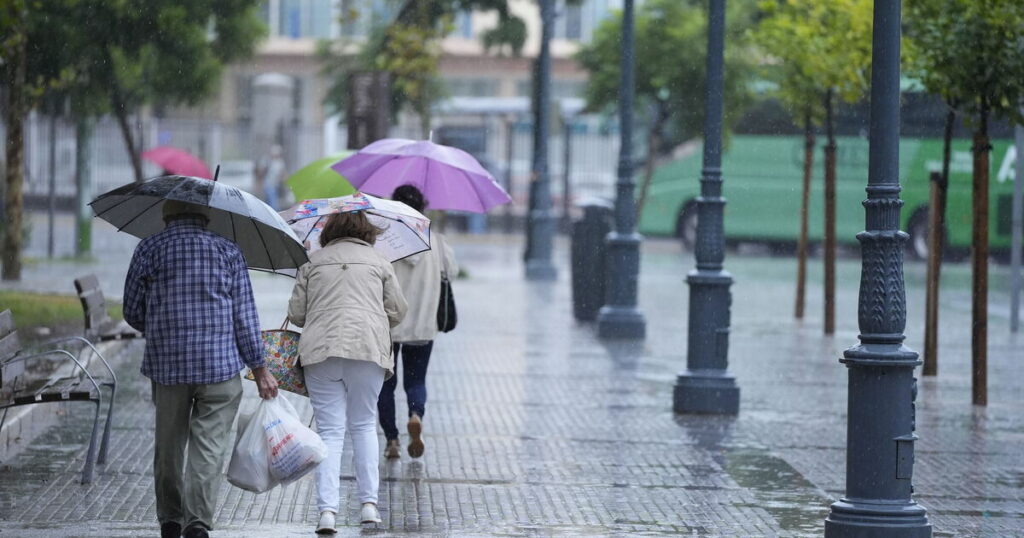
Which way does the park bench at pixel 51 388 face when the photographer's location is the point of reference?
facing to the right of the viewer

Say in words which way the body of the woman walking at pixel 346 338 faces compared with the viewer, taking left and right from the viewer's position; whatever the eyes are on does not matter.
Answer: facing away from the viewer

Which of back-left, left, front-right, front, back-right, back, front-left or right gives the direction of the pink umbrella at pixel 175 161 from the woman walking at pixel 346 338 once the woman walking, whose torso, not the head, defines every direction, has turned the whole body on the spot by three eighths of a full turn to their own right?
back-left

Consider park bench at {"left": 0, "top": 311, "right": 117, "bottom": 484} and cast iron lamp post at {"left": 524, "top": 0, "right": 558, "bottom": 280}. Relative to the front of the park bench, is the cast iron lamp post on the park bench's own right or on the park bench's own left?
on the park bench's own left

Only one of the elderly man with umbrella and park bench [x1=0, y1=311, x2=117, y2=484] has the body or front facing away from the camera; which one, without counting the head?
the elderly man with umbrella

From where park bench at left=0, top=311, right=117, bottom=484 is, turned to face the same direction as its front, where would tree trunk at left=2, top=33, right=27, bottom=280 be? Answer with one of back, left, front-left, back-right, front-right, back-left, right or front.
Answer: left

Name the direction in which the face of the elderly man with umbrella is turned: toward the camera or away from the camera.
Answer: away from the camera

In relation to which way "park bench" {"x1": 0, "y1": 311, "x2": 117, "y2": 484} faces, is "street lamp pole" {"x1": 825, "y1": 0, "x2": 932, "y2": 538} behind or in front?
in front

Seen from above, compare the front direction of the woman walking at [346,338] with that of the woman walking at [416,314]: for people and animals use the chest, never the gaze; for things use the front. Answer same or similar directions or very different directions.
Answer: same or similar directions

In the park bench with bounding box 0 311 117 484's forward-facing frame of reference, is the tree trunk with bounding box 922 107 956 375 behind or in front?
in front

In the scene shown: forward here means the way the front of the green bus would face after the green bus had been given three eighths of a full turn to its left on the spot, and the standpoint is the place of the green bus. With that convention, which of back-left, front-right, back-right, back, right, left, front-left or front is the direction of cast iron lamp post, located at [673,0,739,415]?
front-right

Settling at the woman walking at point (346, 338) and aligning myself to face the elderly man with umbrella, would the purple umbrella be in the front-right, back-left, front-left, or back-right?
back-right

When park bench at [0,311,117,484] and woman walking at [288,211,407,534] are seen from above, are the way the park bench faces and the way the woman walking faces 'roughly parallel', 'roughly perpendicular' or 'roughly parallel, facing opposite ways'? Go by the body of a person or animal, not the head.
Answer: roughly perpendicular

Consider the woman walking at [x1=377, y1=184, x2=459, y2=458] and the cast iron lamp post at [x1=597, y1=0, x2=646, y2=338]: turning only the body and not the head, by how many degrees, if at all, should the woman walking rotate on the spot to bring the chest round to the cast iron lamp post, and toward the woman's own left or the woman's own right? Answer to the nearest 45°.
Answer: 0° — they already face it

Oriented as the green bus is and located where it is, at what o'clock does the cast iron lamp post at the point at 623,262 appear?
The cast iron lamp post is roughly at 9 o'clock from the green bus.

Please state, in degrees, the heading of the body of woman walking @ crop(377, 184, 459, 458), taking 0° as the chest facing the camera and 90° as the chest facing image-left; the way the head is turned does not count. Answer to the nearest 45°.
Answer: approximately 180°

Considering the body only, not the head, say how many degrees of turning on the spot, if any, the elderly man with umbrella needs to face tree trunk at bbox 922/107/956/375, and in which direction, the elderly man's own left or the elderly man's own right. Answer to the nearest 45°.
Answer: approximately 45° to the elderly man's own right

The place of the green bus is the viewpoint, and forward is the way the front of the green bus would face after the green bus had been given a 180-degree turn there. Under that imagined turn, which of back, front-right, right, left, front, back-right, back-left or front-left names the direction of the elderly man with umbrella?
right

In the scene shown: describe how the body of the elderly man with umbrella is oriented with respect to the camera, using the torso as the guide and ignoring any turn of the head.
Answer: away from the camera
